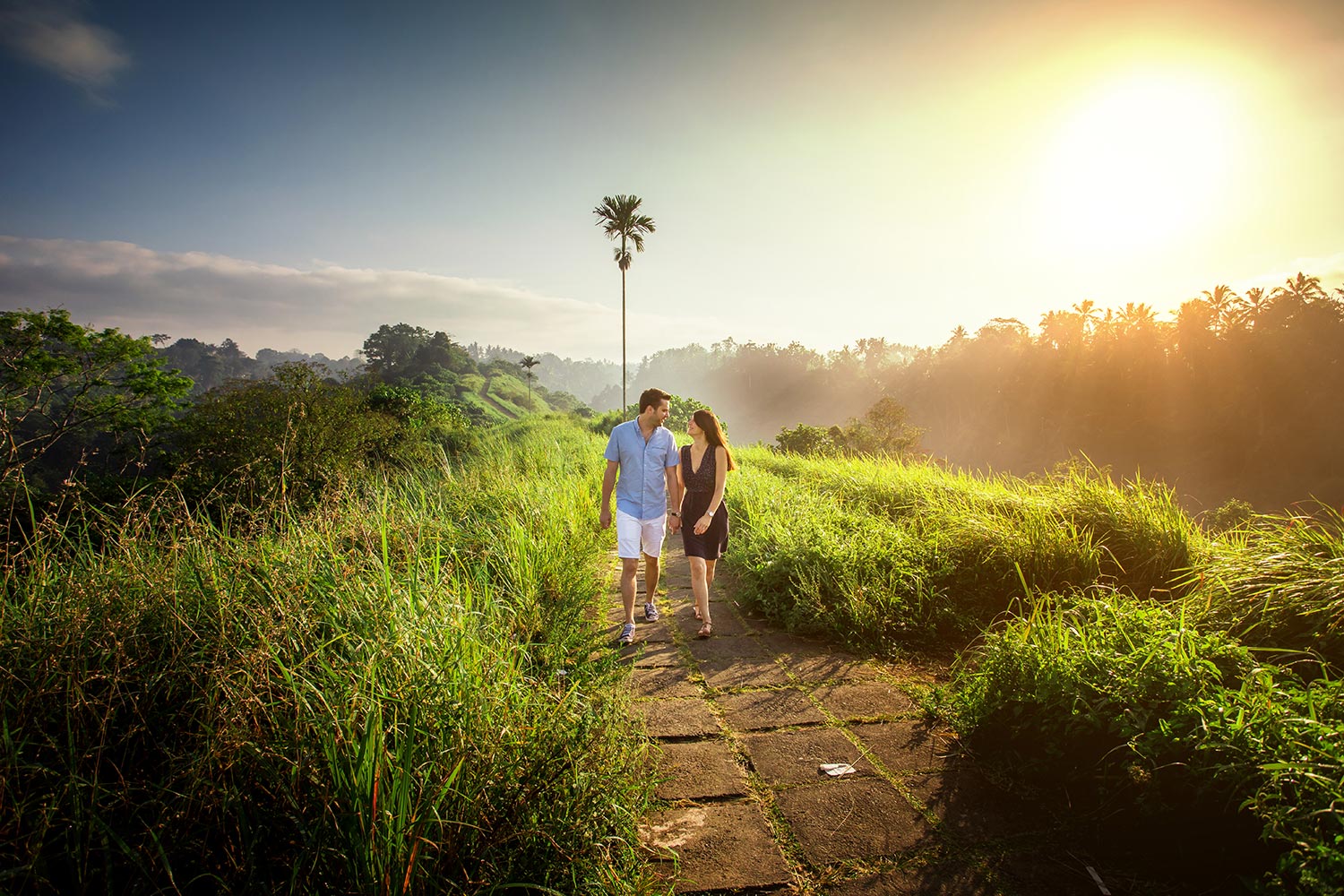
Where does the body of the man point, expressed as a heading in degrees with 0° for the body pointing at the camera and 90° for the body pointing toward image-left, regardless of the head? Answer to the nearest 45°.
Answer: approximately 0°

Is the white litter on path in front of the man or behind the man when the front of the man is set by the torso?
in front

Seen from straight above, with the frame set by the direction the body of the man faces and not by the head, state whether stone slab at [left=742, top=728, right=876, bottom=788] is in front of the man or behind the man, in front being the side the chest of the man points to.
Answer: in front

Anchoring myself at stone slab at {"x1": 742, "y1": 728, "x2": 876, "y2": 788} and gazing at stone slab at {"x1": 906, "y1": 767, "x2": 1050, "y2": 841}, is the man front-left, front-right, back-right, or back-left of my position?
back-left

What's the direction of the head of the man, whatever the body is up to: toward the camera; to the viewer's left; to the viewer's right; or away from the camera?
to the viewer's right
